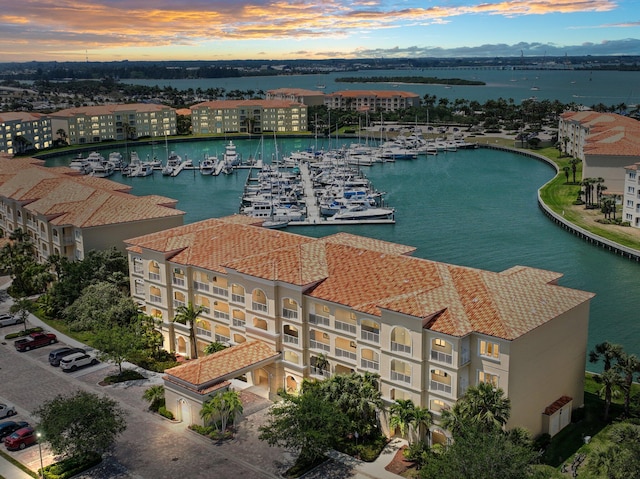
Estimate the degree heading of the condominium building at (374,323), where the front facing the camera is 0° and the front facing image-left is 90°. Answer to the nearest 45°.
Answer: approximately 45°

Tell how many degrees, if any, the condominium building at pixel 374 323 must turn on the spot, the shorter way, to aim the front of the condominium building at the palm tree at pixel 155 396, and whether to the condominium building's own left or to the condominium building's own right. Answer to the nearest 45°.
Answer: approximately 45° to the condominium building's own right

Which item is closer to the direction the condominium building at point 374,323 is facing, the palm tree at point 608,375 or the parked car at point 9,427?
the parked car

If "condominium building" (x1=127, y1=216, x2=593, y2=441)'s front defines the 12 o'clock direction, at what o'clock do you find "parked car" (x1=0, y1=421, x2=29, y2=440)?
The parked car is roughly at 1 o'clock from the condominium building.

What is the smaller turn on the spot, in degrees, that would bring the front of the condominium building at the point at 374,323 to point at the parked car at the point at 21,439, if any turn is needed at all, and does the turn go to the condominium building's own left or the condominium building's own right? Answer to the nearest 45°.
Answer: approximately 45° to the condominium building's own right

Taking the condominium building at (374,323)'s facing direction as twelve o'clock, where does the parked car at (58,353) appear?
The parked car is roughly at 2 o'clock from the condominium building.

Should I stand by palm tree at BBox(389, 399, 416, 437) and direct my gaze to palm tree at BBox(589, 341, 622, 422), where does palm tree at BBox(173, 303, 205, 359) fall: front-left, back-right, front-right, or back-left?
back-left

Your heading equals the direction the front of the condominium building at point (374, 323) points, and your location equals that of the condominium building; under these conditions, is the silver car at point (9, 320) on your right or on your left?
on your right

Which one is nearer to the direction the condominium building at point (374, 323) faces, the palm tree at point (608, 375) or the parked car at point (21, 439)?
the parked car

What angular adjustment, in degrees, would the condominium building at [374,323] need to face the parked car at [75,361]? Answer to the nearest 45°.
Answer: approximately 45° to its right

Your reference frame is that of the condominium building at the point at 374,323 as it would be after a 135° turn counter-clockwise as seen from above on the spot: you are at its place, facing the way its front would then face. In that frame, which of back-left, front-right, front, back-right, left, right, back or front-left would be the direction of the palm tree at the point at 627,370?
front
